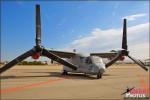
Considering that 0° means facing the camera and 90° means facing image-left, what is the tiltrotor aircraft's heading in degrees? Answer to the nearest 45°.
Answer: approximately 315°
